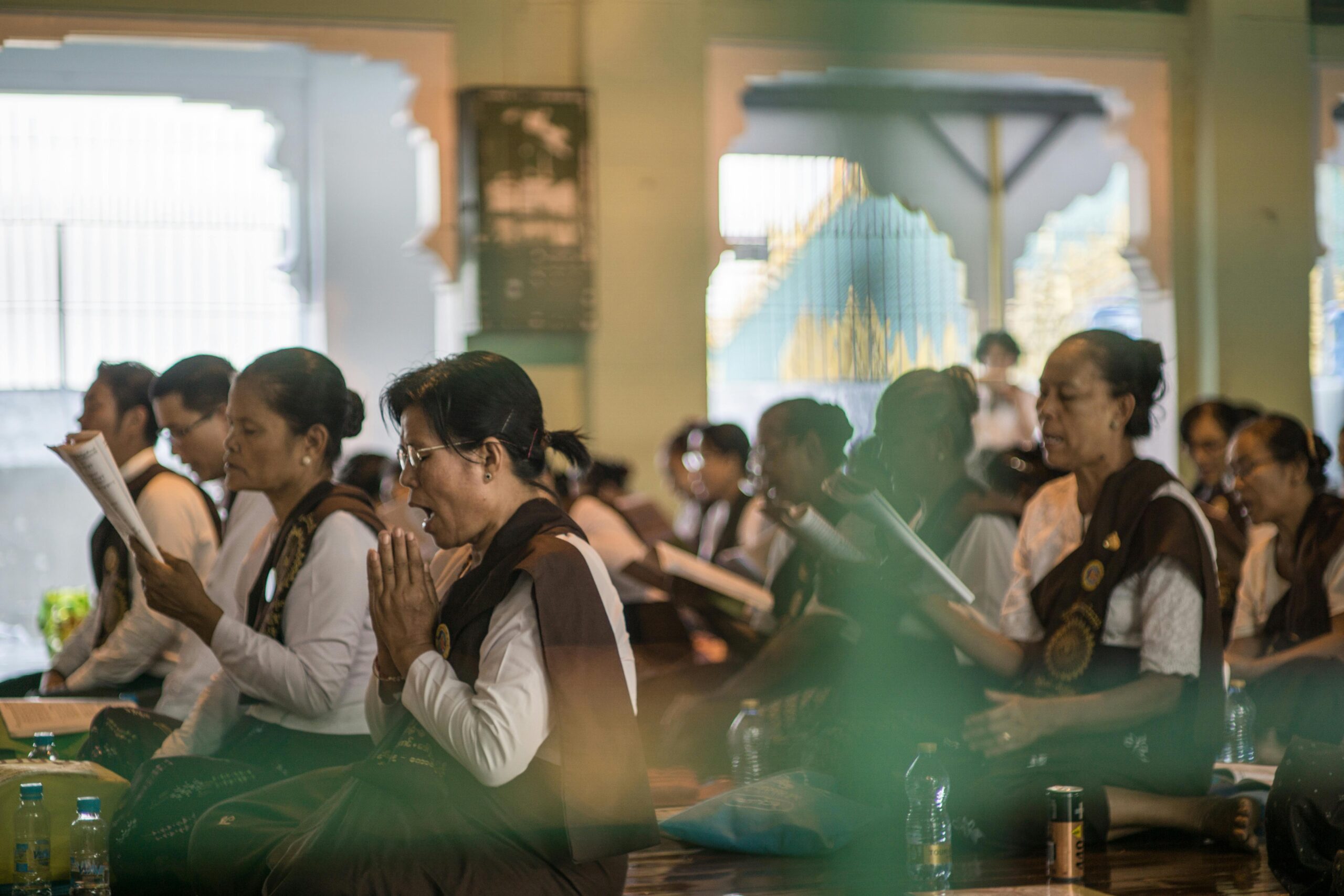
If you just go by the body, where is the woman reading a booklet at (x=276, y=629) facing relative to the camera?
to the viewer's left

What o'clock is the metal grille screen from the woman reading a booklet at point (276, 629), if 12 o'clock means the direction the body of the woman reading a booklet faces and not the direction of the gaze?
The metal grille screen is roughly at 3 o'clock from the woman reading a booklet.

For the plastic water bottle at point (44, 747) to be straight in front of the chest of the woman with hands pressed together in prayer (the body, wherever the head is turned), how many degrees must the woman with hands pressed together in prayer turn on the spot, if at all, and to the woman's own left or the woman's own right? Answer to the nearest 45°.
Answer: approximately 45° to the woman's own right

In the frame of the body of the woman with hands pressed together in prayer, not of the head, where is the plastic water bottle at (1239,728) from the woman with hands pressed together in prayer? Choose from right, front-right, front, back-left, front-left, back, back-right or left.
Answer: back-right

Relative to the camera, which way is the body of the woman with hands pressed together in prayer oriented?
to the viewer's left

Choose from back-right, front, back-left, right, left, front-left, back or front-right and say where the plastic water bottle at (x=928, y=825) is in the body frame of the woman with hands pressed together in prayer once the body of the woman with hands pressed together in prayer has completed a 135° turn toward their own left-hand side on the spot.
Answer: left

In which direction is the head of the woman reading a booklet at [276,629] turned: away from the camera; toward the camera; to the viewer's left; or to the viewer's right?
to the viewer's left

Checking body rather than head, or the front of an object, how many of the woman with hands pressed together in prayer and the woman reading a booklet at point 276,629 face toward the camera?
0

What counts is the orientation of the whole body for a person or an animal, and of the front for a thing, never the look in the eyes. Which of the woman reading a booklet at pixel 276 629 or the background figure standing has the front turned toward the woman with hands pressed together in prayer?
the background figure standing

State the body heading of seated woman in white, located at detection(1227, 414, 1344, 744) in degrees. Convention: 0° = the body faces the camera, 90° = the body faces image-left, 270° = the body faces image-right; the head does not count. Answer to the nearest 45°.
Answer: approximately 45°

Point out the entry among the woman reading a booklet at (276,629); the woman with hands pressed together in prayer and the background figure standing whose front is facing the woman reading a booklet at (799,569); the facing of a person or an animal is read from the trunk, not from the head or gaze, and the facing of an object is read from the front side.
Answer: the background figure standing

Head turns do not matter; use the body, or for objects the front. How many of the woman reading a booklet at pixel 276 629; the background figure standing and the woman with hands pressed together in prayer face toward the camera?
1

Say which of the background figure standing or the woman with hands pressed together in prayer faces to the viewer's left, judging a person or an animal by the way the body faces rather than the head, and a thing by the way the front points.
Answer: the woman with hands pressed together in prayer

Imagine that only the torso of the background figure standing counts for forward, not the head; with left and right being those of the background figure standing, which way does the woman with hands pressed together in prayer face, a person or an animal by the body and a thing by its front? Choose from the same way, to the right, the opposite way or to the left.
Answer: to the right

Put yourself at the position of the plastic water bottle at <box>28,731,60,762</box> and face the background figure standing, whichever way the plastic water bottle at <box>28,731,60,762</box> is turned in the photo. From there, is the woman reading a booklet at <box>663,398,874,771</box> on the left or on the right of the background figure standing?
right
